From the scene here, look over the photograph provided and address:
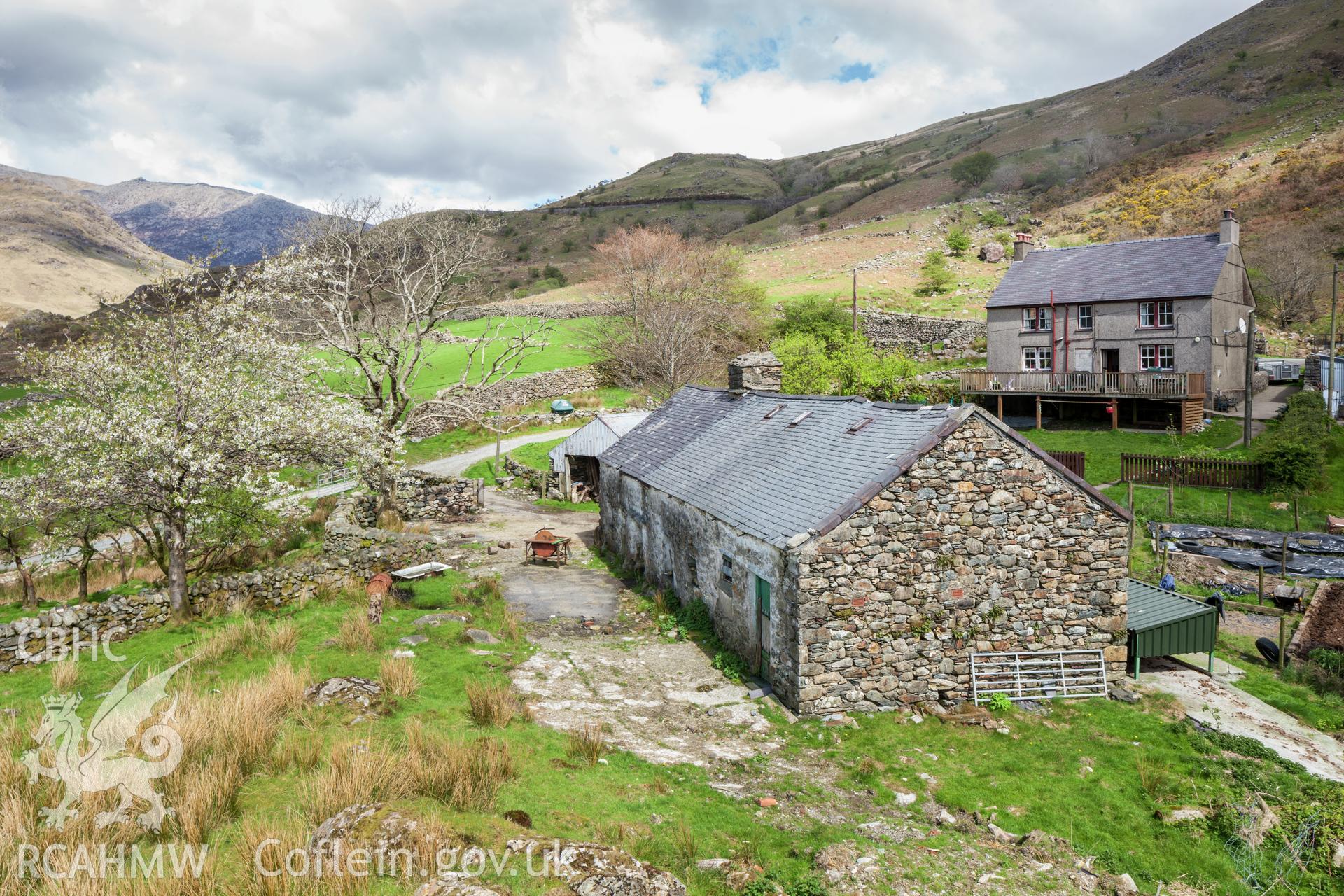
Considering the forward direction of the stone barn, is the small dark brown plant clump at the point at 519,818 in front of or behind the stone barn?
in front

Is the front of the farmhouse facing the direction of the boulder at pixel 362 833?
yes

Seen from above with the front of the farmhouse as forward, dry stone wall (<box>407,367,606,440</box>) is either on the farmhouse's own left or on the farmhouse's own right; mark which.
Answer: on the farmhouse's own right

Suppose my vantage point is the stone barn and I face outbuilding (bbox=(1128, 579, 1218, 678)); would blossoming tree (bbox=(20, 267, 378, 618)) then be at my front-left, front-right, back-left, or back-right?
back-left

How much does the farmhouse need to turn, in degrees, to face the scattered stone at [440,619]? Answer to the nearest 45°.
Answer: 0° — it already faces it

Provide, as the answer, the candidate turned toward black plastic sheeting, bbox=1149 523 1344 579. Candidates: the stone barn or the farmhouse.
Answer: the farmhouse

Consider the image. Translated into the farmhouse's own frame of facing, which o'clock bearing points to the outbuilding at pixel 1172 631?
The outbuilding is roughly at 12 o'clock from the farmhouse.

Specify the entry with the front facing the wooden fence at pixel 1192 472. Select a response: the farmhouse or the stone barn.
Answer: the farmhouse

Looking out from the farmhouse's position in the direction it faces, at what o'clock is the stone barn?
The stone barn is roughly at 12 o'clock from the farmhouse.

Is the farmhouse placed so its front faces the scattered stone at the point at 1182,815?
yes

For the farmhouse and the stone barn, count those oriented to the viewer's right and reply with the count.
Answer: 0
